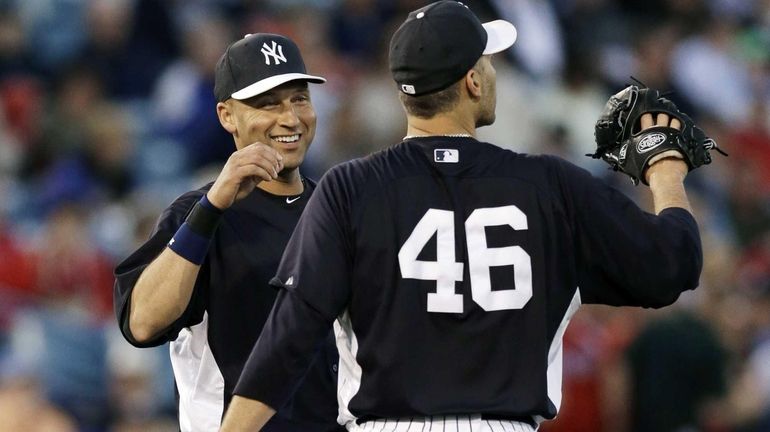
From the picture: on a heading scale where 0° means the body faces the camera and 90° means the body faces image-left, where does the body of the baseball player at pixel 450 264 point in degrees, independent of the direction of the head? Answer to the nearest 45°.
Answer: approximately 180°

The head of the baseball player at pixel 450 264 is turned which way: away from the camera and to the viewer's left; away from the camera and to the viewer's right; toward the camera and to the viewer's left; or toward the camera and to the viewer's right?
away from the camera and to the viewer's right

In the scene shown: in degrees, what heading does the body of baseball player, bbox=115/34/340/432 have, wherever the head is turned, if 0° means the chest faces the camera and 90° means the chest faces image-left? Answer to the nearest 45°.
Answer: approximately 315°

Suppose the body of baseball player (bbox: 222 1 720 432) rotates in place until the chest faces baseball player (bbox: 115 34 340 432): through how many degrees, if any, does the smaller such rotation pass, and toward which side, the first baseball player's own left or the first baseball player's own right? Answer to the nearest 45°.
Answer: approximately 45° to the first baseball player's own left

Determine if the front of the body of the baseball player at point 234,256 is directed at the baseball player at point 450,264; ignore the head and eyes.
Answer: yes

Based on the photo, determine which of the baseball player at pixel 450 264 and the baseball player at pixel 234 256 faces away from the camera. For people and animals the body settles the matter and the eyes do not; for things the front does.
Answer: the baseball player at pixel 450 264

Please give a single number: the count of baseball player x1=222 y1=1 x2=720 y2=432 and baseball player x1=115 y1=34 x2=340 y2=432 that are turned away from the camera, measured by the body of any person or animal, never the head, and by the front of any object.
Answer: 1
